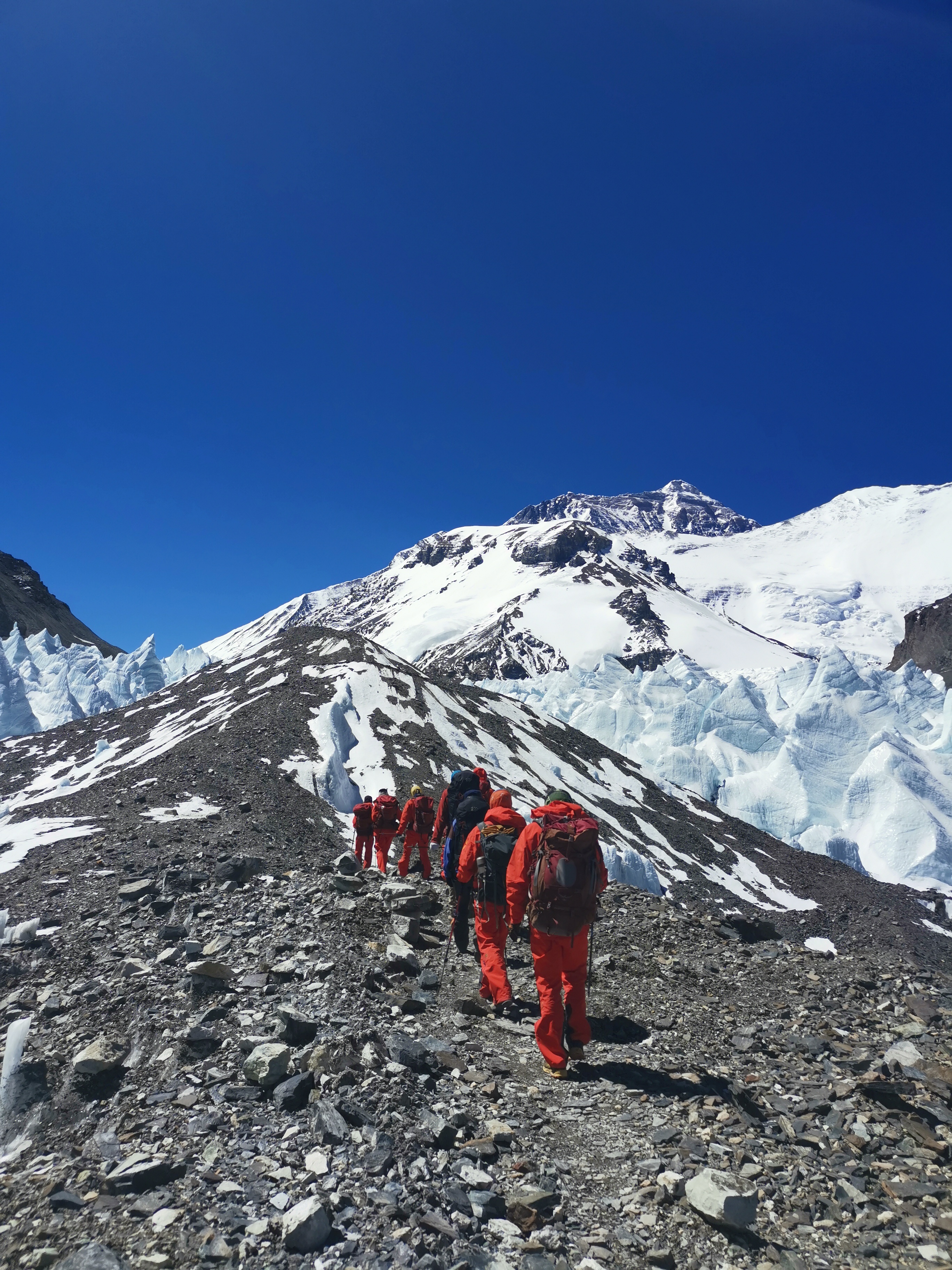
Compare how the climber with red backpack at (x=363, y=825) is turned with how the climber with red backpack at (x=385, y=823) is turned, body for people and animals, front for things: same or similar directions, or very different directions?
same or similar directions

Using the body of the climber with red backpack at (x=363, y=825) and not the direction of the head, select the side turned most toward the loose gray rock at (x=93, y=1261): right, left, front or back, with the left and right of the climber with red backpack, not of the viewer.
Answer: back

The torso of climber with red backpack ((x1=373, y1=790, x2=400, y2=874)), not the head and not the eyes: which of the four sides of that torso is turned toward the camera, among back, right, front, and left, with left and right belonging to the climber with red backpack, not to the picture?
back

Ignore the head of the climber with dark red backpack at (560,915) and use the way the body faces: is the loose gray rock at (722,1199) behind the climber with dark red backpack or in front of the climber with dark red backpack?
behind

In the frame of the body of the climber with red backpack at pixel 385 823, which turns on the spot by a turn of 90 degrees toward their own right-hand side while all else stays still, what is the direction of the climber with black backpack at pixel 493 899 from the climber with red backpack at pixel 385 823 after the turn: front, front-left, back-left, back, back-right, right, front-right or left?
right

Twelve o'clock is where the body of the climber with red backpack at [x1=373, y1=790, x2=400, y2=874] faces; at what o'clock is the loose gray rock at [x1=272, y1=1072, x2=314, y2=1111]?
The loose gray rock is roughly at 6 o'clock from the climber with red backpack.

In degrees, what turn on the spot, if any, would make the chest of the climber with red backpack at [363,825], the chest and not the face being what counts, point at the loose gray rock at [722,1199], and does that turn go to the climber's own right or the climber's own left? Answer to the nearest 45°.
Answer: approximately 180°

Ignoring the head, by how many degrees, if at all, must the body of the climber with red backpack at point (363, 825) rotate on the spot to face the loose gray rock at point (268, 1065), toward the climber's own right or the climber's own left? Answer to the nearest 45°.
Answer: approximately 180°

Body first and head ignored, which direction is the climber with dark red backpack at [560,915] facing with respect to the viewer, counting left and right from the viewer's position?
facing away from the viewer

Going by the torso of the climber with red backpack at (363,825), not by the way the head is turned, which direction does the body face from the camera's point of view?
away from the camera

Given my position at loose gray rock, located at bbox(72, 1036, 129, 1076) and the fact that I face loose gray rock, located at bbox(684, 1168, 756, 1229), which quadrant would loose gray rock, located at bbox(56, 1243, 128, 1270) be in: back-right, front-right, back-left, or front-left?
front-right
